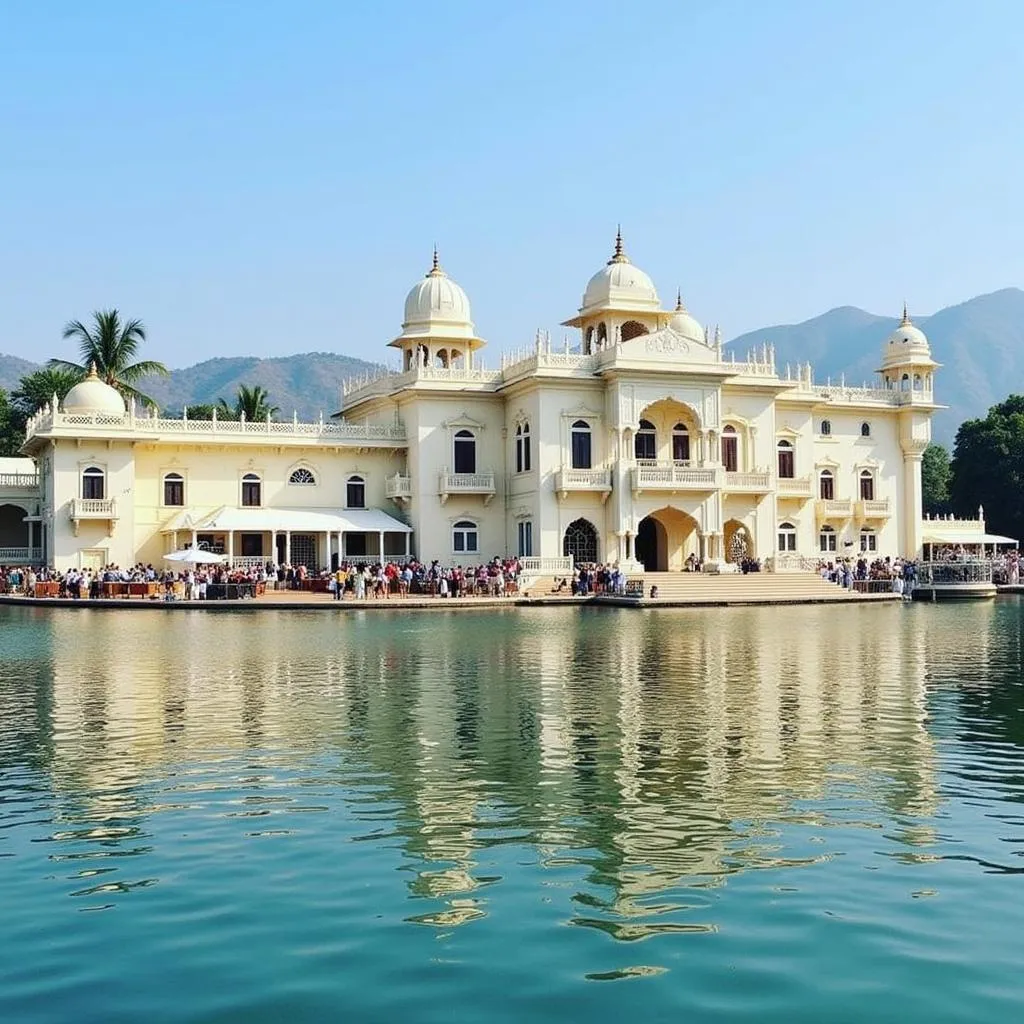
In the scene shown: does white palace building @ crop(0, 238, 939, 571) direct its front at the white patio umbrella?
no

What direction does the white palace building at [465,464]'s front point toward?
toward the camera
